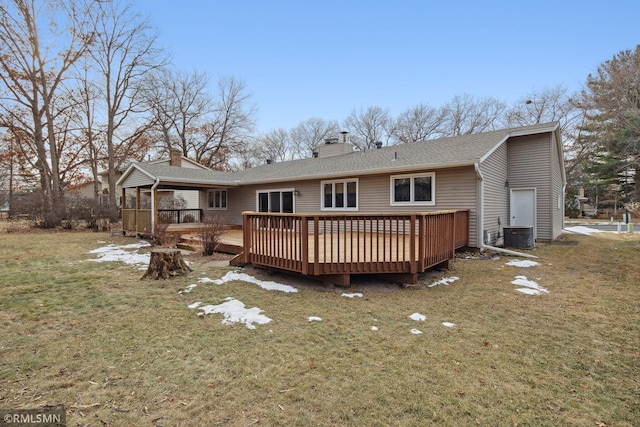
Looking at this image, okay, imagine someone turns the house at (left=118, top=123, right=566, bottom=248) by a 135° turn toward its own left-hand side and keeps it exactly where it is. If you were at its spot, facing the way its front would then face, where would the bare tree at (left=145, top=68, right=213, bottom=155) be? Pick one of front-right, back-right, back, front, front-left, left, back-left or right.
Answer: front-right

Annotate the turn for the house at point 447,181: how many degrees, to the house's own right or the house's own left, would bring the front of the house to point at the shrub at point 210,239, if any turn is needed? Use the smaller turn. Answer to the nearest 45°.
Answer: approximately 135° to the house's own left

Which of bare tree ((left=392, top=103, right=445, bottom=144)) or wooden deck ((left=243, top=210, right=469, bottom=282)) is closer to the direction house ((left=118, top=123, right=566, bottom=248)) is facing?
the bare tree

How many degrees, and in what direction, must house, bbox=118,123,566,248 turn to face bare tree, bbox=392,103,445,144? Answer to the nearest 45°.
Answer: approximately 45° to its left

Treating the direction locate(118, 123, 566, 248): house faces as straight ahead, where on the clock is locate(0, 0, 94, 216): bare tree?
The bare tree is roughly at 8 o'clock from the house.

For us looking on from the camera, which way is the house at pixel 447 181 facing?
facing away from the viewer and to the right of the viewer

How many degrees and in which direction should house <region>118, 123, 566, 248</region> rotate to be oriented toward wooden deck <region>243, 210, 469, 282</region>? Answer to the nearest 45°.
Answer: approximately 180°

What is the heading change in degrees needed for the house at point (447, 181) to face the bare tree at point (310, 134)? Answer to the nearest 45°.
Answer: approximately 45° to its left
